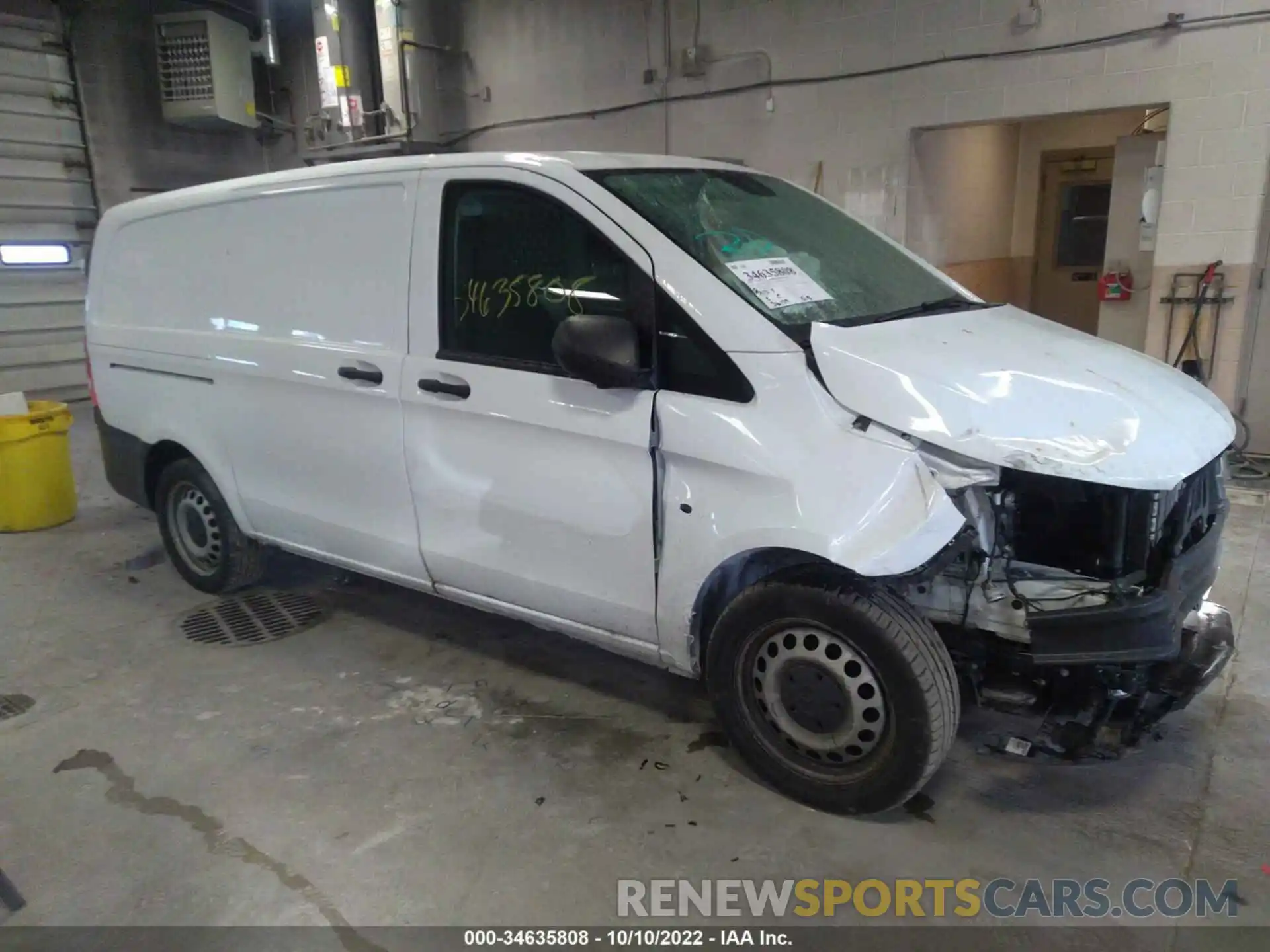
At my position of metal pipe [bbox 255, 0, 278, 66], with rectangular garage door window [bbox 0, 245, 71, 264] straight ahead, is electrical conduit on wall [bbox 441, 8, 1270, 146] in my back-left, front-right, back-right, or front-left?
back-left

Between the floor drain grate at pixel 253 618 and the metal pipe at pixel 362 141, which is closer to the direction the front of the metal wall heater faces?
the floor drain grate

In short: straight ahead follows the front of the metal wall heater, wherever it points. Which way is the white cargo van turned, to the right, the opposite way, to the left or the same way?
to the left

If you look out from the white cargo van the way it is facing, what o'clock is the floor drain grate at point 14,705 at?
The floor drain grate is roughly at 5 o'clock from the white cargo van.

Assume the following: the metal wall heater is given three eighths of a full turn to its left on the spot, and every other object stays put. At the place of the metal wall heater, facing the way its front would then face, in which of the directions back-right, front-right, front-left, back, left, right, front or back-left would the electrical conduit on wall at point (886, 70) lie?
front-right

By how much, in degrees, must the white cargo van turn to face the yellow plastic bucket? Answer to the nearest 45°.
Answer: approximately 180°

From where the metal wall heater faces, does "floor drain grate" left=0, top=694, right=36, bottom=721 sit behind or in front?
in front

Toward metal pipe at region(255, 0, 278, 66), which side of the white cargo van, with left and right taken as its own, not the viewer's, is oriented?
back

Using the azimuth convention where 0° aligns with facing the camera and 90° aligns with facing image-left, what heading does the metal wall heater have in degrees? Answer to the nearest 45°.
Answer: approximately 45°

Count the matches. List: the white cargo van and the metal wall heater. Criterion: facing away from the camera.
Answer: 0

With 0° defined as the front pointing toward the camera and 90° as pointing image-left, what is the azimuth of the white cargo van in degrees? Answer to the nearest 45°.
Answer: approximately 315°

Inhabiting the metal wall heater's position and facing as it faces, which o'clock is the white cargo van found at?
The white cargo van is roughly at 10 o'clock from the metal wall heater.

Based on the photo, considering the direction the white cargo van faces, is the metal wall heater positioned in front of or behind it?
behind

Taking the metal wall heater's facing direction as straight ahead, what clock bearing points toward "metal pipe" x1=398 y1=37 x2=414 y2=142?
The metal pipe is roughly at 9 o'clock from the metal wall heater.

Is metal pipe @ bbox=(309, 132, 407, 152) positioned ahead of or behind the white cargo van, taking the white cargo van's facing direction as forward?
behind

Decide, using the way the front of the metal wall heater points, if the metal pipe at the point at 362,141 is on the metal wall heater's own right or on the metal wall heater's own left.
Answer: on the metal wall heater's own left
